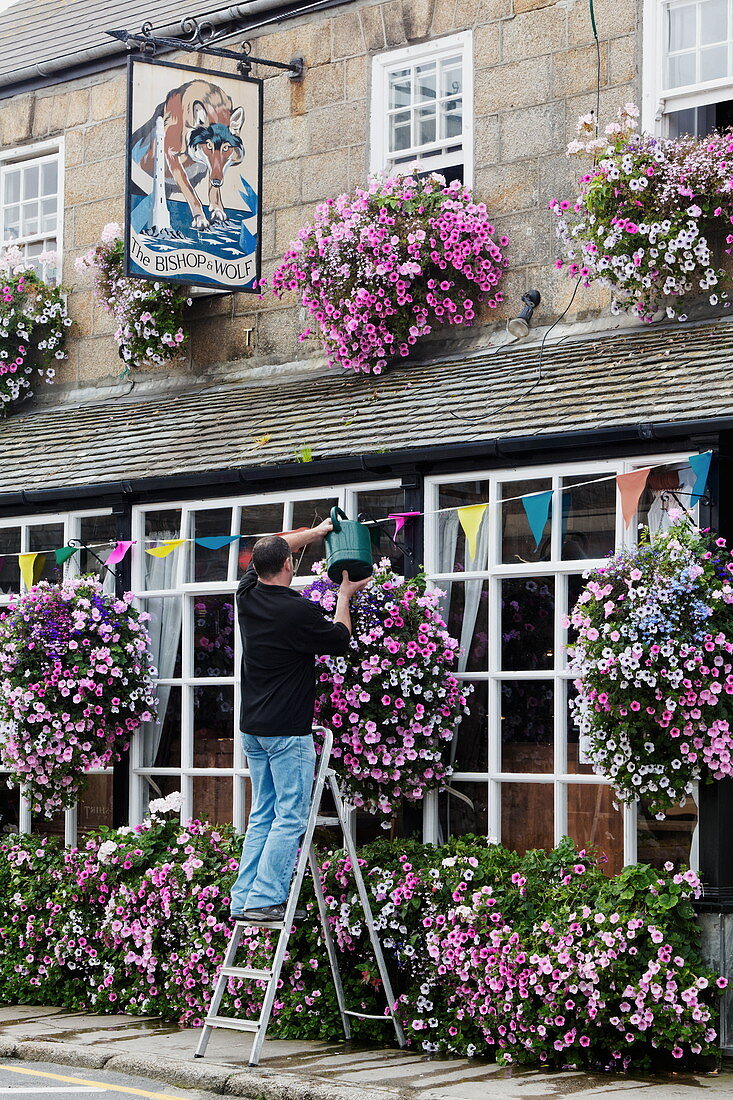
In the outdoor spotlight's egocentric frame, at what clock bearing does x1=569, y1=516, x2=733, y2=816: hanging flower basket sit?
The hanging flower basket is roughly at 10 o'clock from the outdoor spotlight.

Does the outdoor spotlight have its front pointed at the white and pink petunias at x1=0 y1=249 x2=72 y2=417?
no

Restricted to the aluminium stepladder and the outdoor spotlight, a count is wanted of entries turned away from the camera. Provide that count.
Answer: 0

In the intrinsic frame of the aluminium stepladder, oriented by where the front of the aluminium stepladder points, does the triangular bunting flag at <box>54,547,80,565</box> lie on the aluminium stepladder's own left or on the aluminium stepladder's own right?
on the aluminium stepladder's own right

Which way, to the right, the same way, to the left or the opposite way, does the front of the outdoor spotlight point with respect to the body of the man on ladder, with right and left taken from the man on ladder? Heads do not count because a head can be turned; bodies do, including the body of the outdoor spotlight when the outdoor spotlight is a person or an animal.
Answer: the opposite way

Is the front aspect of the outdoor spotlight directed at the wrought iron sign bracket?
no

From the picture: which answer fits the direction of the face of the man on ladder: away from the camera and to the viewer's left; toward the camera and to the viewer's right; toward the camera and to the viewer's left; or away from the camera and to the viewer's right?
away from the camera and to the viewer's right

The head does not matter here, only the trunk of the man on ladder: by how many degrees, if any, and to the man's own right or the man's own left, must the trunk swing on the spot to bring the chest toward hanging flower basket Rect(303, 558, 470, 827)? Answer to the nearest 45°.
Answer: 0° — they already face it

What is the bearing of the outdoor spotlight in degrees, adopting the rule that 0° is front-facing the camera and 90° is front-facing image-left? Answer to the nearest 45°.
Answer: approximately 45°

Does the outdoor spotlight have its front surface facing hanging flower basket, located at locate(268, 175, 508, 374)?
no

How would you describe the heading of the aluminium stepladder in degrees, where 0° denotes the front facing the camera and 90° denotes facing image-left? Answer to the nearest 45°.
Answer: approximately 45°

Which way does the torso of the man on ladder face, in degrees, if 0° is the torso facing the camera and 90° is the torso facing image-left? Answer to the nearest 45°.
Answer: approximately 225°
